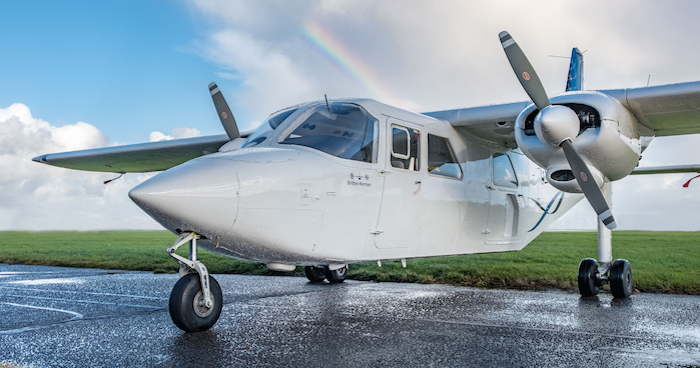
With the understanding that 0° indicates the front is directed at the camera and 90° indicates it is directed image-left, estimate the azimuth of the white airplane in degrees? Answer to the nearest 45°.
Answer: approximately 45°
